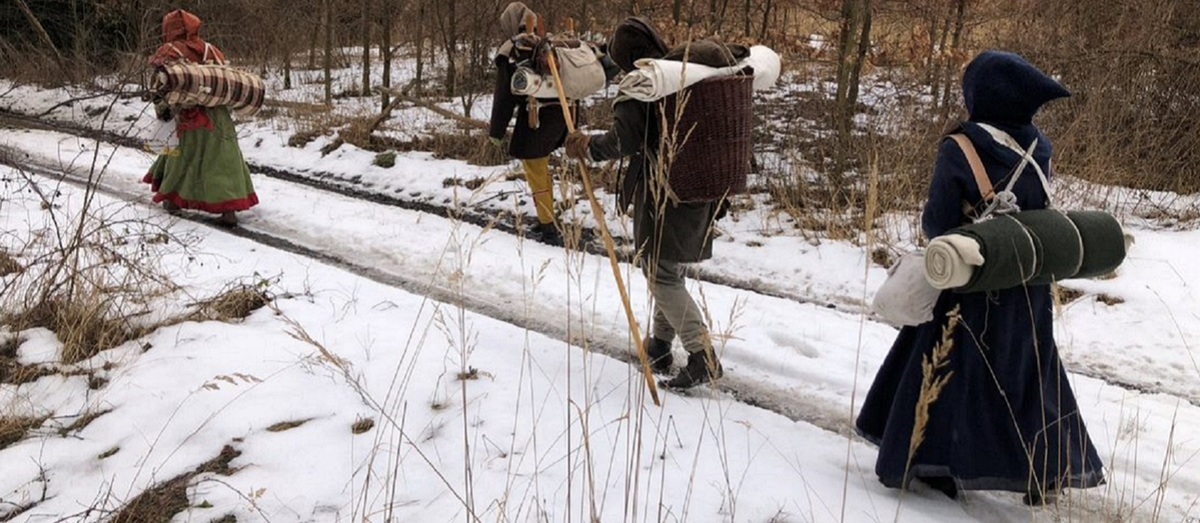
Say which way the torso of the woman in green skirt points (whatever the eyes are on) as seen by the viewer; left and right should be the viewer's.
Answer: facing away from the viewer and to the left of the viewer

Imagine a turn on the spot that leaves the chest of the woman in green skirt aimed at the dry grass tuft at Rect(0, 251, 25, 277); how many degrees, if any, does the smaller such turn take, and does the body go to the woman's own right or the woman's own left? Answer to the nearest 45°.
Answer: approximately 90° to the woman's own left

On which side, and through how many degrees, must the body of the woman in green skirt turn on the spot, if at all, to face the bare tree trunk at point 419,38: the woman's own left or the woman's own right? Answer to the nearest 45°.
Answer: approximately 90° to the woman's own right

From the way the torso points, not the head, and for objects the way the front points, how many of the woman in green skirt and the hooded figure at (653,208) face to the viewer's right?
0

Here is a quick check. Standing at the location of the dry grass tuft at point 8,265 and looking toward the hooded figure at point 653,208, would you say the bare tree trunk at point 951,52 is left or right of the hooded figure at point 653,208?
left

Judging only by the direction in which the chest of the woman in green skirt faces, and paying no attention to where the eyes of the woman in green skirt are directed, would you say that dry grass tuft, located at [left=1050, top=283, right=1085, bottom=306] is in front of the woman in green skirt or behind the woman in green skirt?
behind

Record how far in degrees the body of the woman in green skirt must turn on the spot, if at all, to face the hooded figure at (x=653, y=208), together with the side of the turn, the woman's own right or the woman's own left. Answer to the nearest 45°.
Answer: approximately 135° to the woman's own left

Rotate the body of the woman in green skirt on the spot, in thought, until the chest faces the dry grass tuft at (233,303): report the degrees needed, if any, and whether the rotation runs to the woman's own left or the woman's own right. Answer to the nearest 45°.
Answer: approximately 135° to the woman's own left

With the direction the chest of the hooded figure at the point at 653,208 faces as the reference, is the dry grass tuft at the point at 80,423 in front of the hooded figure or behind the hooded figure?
in front

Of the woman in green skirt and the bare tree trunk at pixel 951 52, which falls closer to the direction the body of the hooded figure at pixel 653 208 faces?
the woman in green skirt

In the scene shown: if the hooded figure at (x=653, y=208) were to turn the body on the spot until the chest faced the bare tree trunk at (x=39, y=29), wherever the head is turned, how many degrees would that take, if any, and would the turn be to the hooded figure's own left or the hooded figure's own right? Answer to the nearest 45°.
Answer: approximately 45° to the hooded figure's own right
